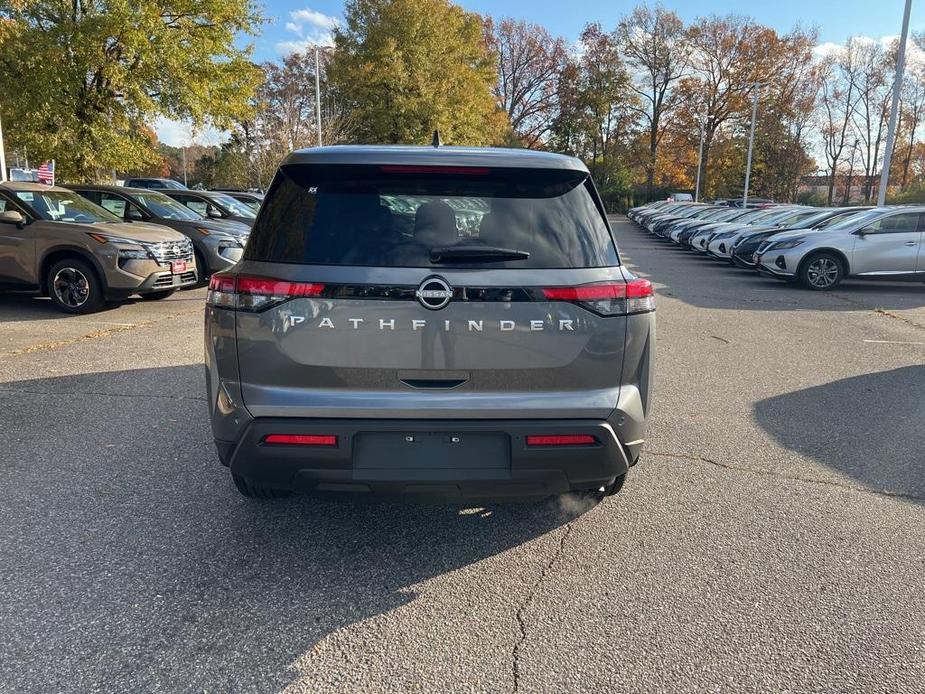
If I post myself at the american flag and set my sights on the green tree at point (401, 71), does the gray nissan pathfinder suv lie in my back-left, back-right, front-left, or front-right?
back-right

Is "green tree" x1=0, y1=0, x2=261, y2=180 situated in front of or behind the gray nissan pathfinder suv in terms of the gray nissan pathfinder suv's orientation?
in front

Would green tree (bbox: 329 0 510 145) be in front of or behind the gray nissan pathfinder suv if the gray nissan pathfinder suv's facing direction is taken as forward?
in front

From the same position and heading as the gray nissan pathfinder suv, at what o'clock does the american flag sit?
The american flag is roughly at 11 o'clock from the gray nissan pathfinder suv.

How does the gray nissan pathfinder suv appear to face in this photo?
away from the camera

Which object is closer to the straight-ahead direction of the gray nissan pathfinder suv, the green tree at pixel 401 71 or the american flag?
the green tree
